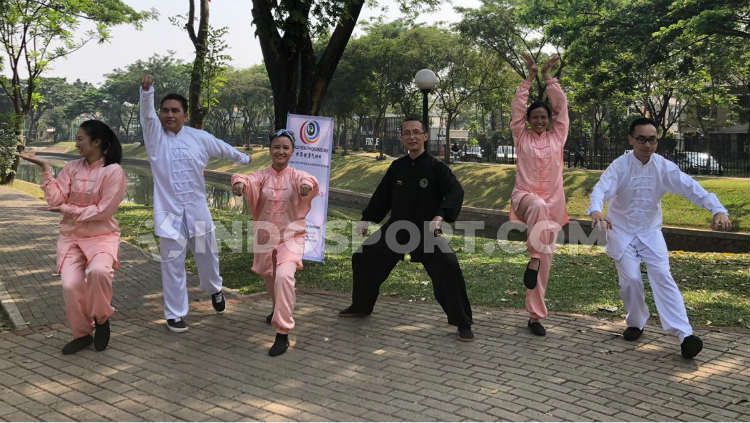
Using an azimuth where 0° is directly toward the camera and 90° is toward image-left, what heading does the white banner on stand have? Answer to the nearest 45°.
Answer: approximately 0°

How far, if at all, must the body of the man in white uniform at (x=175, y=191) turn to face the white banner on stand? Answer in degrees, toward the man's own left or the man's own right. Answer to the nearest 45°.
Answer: approximately 135° to the man's own left

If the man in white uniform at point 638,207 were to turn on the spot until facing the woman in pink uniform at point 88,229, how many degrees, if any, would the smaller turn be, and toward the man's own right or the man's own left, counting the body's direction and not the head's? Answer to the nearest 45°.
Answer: approximately 45° to the man's own right

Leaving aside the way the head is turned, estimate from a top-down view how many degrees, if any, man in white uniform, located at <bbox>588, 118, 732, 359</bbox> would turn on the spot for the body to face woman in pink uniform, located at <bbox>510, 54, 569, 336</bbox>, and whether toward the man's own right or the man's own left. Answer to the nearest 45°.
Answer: approximately 90° to the man's own right

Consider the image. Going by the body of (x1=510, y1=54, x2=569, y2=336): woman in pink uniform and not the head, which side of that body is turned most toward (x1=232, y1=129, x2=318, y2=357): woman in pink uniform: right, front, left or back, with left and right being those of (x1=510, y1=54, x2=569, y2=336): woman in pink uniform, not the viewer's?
right

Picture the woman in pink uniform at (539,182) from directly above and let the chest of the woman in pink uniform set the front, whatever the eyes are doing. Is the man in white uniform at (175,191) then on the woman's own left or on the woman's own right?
on the woman's own right

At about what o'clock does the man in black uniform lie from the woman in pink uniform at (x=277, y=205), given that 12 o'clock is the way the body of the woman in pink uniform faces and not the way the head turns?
The man in black uniform is roughly at 9 o'clock from the woman in pink uniform.
